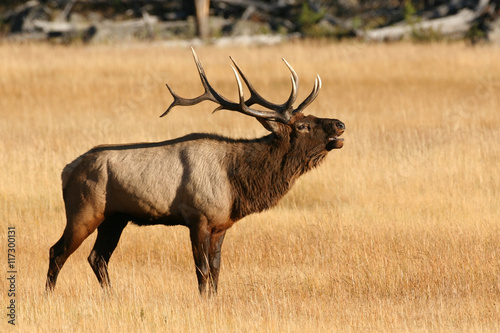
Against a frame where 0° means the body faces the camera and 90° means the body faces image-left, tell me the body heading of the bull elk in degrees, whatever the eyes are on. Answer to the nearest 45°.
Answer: approximately 270°

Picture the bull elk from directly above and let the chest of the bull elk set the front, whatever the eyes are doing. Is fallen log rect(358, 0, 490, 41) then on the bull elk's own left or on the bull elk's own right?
on the bull elk's own left
